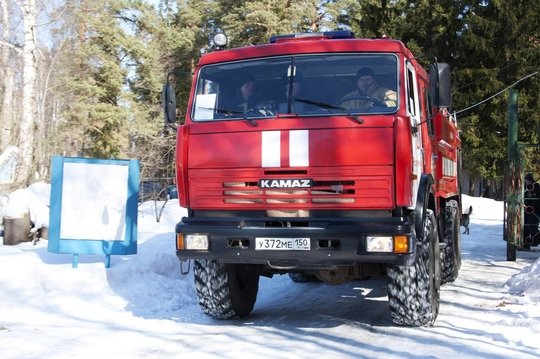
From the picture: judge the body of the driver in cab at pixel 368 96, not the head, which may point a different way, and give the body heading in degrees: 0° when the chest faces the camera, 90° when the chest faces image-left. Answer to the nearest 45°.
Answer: approximately 0°

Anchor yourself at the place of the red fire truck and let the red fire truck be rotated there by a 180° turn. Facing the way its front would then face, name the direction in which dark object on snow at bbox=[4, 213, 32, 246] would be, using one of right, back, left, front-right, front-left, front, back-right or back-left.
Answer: front-left

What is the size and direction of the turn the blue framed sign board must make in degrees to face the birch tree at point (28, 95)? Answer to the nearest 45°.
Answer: approximately 180°

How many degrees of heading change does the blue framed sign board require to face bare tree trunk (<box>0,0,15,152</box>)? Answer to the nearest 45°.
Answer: approximately 180°

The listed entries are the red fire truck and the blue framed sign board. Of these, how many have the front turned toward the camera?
2

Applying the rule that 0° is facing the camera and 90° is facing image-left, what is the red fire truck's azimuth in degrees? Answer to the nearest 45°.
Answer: approximately 0°

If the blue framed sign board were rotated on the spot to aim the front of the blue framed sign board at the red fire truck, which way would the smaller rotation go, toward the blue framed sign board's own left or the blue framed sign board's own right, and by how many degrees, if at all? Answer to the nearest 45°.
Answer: approximately 45° to the blue framed sign board's own left

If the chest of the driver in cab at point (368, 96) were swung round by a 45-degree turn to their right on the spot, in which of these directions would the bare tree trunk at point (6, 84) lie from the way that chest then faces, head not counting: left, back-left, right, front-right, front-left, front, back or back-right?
right

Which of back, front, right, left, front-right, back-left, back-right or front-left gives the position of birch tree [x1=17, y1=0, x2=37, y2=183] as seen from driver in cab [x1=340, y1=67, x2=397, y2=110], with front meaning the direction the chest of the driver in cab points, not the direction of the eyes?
back-right
